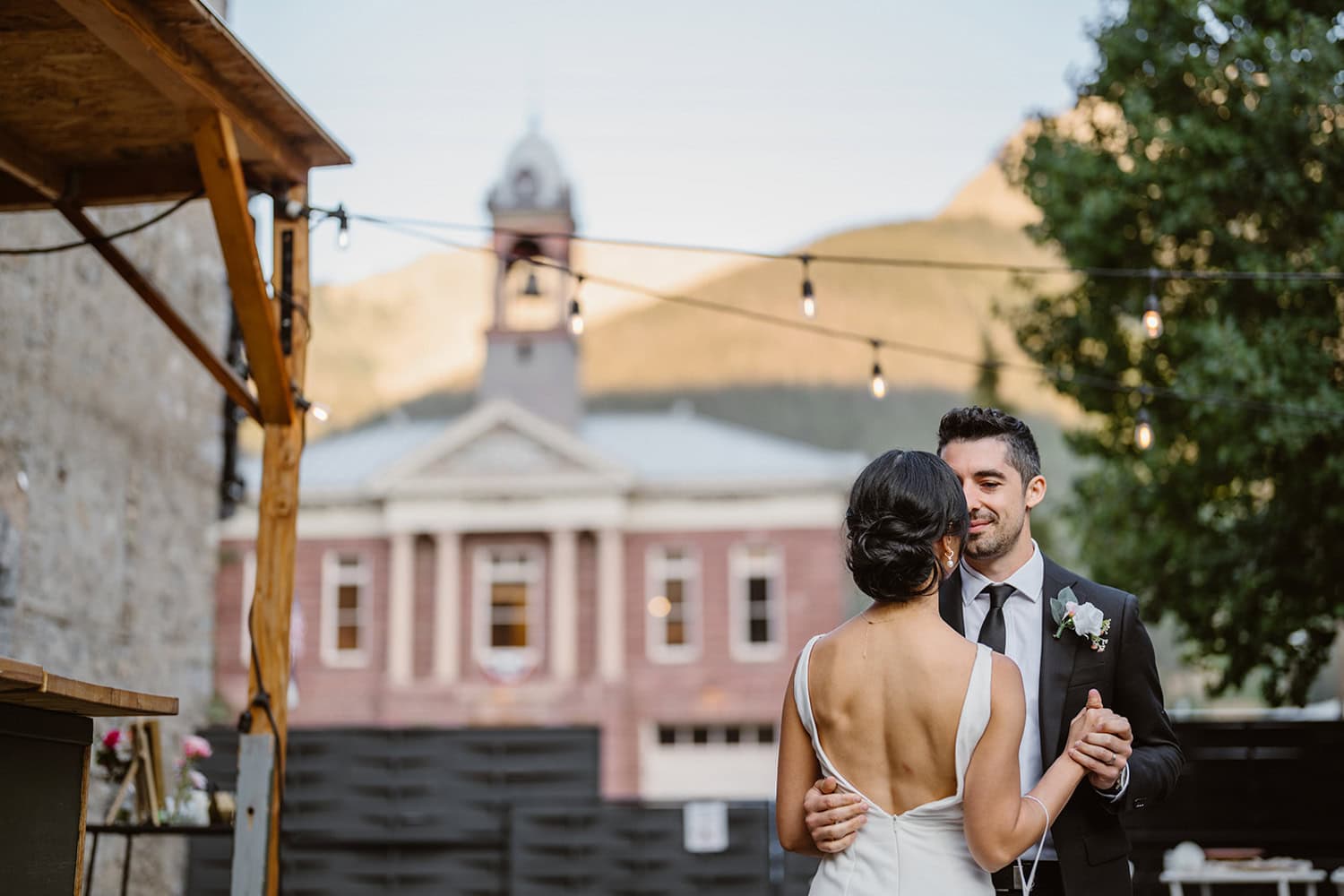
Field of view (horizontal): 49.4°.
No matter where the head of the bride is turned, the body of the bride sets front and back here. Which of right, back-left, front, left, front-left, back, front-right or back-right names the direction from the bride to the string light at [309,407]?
front-left

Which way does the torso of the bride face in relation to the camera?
away from the camera

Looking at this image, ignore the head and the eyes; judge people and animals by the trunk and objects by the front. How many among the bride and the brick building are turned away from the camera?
1

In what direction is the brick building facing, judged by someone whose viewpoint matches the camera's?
facing the viewer

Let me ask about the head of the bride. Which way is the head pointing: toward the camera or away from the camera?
away from the camera

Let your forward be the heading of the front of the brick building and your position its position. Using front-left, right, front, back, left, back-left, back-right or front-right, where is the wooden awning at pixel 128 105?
front

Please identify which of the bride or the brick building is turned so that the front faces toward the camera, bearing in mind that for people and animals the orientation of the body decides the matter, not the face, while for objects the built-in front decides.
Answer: the brick building

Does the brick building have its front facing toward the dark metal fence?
yes

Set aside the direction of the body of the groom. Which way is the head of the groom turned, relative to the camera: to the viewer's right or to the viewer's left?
to the viewer's left

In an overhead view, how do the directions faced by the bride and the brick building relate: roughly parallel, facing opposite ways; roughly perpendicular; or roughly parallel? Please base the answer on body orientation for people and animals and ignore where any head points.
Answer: roughly parallel, facing opposite ways

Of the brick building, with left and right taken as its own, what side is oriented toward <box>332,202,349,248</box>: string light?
front

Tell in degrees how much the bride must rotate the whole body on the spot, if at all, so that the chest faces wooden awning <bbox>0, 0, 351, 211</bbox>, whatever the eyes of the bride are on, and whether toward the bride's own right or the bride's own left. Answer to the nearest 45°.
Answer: approximately 45° to the bride's own left

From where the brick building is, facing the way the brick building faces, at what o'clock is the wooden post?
The wooden post is roughly at 12 o'clock from the brick building.

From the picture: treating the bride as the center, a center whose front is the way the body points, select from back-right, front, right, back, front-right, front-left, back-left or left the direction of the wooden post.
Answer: front-left

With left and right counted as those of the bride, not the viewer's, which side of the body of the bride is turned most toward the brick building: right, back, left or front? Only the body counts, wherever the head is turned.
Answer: front

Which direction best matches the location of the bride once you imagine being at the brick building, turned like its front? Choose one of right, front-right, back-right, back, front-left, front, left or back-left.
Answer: front
